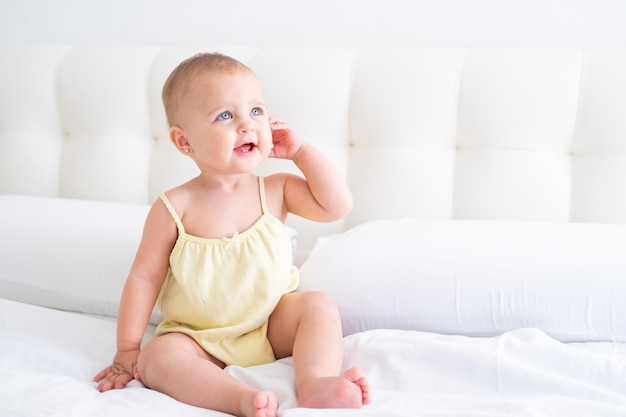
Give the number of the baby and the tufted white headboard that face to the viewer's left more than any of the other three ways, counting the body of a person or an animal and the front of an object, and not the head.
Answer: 0

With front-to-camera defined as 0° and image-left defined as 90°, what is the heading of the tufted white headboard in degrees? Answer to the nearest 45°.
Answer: approximately 0°

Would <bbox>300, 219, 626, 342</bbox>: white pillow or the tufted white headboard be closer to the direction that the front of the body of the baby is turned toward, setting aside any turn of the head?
the white pillow

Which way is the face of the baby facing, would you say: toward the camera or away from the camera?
toward the camera
